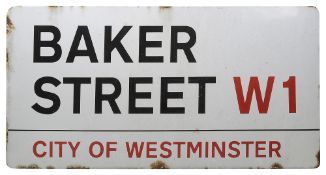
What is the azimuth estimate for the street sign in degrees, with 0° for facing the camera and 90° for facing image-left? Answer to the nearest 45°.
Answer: approximately 0°
